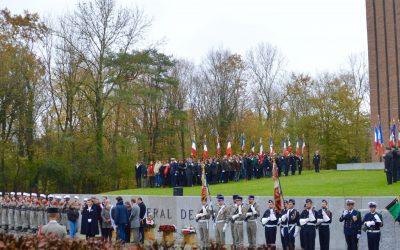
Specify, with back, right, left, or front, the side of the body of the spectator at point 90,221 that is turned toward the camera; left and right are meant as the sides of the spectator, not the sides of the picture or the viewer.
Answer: front

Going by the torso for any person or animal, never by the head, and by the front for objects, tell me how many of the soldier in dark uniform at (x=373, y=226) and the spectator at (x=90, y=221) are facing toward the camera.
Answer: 2

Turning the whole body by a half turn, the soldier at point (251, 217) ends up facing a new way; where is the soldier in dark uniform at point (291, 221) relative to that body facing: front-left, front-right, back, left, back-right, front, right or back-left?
right

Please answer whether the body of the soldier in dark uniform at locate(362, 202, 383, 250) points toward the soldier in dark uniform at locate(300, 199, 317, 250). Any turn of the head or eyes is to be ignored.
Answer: no

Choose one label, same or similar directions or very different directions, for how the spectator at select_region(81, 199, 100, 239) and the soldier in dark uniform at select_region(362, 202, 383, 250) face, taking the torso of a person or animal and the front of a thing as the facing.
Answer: same or similar directions

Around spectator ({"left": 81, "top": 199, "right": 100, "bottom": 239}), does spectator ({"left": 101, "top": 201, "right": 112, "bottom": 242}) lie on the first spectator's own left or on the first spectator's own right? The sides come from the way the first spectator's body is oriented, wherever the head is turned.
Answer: on the first spectator's own left

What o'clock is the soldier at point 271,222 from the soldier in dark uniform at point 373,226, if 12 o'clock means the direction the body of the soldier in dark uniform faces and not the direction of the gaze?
The soldier is roughly at 4 o'clock from the soldier in dark uniform.

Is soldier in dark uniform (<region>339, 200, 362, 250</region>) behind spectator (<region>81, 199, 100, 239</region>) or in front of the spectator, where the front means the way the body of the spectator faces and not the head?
in front

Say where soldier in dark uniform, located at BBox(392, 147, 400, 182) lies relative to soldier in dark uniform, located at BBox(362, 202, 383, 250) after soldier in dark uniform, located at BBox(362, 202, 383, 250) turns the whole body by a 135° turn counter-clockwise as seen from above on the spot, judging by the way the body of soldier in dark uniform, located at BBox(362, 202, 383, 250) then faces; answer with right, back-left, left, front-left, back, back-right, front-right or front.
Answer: front-left

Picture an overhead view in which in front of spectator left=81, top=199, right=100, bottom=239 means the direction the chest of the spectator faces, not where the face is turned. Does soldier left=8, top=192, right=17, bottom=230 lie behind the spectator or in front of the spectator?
behind

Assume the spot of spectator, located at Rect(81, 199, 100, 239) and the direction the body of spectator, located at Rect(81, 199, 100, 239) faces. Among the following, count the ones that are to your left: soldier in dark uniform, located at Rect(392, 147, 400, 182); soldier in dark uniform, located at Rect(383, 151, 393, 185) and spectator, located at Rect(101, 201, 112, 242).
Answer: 3

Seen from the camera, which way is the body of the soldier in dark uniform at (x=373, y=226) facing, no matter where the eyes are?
toward the camera

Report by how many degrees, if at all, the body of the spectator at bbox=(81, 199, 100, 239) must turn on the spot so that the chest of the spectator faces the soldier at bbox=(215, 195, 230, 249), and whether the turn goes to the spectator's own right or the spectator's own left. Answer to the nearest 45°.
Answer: approximately 45° to the spectator's own left

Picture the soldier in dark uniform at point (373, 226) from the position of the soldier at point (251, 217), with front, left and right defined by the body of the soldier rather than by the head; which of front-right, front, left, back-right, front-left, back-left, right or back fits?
left

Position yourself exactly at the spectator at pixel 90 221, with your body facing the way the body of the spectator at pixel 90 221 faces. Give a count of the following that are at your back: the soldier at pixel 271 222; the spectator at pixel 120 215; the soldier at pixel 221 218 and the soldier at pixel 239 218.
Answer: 0

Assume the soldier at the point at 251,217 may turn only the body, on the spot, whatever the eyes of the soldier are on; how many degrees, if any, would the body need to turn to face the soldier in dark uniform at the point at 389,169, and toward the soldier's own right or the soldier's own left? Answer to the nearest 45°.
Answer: approximately 180°

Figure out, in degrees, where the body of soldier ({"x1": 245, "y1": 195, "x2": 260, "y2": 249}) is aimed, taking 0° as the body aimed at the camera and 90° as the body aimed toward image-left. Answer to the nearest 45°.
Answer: approximately 45°

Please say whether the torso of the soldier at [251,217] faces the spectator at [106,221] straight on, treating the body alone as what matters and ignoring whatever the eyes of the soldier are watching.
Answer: no
